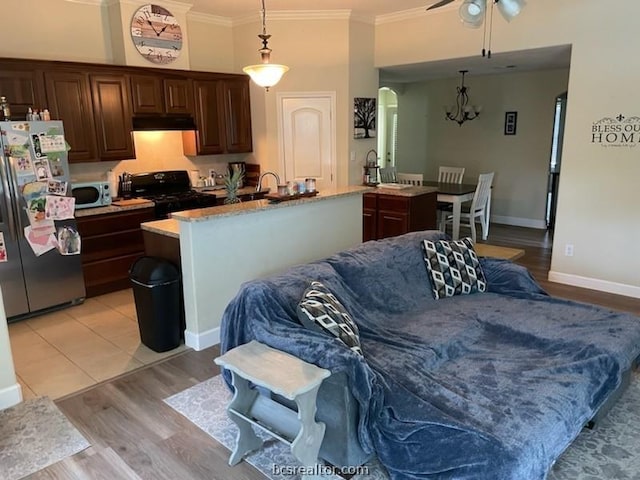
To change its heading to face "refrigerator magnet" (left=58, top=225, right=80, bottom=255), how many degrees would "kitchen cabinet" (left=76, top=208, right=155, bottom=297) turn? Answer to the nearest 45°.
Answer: approximately 90° to its right

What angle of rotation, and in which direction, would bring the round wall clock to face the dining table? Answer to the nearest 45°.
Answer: approximately 45° to its left

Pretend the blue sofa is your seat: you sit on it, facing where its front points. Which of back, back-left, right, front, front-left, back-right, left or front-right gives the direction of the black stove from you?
back

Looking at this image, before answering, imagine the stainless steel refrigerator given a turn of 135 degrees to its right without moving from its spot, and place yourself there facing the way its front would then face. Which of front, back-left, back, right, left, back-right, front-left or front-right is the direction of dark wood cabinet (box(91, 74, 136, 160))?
right

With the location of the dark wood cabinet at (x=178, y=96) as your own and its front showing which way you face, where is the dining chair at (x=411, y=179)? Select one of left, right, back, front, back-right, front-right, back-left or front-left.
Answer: left

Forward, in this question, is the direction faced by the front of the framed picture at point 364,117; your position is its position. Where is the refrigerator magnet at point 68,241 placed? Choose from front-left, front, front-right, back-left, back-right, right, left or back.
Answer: front-right

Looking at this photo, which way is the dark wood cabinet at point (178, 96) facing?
toward the camera

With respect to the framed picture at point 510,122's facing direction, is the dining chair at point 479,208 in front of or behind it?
in front

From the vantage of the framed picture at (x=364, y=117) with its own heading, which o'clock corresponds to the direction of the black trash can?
The black trash can is roughly at 1 o'clock from the framed picture.

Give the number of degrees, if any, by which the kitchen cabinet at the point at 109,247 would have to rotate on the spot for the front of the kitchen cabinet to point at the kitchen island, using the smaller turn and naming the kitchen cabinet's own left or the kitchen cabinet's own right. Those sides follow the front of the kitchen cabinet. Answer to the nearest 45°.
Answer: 0° — it already faces it

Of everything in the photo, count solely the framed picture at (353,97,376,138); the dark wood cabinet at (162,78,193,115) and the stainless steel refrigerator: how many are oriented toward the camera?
3

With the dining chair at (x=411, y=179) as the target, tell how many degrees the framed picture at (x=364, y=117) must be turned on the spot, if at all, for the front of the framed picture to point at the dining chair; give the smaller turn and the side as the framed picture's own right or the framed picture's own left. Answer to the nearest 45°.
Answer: approximately 135° to the framed picture's own left

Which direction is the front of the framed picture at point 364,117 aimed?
toward the camera

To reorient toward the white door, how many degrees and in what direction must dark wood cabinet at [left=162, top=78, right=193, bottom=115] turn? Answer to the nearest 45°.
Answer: approximately 90° to its left

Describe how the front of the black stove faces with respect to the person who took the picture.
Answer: facing the viewer and to the right of the viewer

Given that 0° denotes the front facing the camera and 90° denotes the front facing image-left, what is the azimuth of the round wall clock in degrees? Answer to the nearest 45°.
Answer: approximately 315°

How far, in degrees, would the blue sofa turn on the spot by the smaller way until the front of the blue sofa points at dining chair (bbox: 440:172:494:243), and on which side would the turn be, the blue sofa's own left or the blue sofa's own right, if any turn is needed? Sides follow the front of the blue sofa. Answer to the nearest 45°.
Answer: approximately 135° to the blue sofa's own left

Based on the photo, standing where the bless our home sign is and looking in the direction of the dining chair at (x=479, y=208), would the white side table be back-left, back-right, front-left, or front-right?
back-left

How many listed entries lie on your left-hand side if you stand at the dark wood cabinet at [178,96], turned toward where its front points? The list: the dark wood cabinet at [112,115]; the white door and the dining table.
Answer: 2
